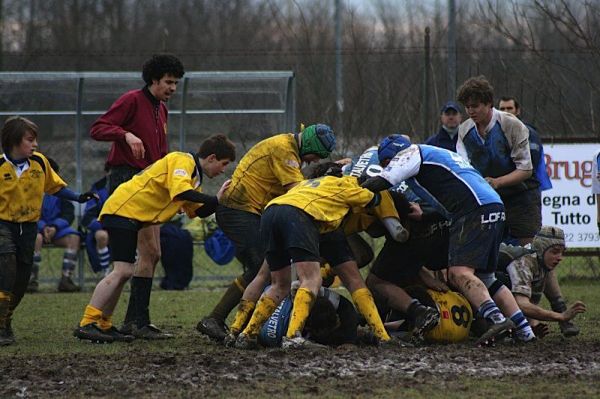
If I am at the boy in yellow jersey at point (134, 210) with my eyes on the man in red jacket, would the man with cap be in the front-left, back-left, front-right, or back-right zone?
front-right

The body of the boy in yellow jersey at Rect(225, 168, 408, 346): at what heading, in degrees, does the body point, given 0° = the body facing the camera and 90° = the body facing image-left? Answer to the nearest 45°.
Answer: approximately 270°

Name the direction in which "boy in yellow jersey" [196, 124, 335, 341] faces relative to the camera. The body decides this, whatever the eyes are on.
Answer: to the viewer's right

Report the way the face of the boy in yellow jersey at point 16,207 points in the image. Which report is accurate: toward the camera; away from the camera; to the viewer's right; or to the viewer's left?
to the viewer's right

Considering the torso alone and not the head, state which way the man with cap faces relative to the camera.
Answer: toward the camera

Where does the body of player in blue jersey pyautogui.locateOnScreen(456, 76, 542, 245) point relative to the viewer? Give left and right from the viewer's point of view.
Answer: facing the viewer and to the left of the viewer

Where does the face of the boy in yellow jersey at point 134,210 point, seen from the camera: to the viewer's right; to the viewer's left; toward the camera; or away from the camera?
to the viewer's right

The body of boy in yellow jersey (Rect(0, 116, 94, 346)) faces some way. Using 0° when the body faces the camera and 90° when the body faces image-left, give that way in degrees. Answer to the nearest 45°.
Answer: approximately 0°

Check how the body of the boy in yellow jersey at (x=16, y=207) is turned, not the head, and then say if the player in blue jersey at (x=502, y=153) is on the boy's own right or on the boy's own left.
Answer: on the boy's own left

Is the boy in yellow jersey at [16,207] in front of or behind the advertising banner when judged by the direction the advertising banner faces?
in front

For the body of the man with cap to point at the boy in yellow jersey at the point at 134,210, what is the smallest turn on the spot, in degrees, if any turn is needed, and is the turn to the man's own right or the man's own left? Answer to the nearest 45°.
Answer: approximately 45° to the man's own right

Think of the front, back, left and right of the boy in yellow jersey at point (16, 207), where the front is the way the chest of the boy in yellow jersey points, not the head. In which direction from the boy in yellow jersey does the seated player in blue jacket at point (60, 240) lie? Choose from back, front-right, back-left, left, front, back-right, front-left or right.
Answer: back

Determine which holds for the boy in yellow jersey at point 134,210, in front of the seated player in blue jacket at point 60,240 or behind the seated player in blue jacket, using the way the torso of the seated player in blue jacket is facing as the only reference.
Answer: in front

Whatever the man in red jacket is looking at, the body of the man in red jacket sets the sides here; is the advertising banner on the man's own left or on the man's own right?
on the man's own left

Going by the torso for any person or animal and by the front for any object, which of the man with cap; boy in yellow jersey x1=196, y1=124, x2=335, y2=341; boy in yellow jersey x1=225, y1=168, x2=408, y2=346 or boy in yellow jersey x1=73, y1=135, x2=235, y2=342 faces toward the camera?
the man with cap

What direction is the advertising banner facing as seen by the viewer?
toward the camera

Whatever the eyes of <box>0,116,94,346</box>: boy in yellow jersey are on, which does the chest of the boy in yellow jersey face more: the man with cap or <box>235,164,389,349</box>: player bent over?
the player bent over
